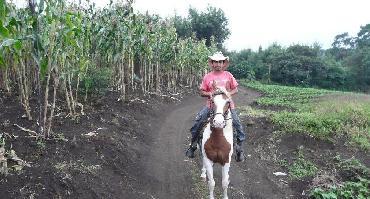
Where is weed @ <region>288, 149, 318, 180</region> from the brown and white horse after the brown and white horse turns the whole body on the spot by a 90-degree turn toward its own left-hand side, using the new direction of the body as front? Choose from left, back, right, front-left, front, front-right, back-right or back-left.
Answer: front-left

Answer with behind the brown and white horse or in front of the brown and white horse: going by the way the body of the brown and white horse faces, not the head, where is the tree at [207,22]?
behind

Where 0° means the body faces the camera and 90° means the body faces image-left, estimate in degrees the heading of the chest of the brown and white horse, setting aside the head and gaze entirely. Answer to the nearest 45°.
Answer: approximately 0°
